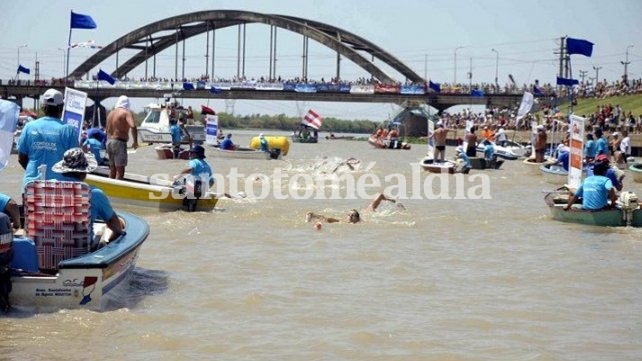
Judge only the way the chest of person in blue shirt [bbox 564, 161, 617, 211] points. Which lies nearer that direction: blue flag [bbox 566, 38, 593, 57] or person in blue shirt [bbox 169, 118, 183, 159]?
the blue flag

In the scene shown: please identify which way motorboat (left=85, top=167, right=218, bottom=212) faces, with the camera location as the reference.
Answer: facing away from the viewer and to the left of the viewer

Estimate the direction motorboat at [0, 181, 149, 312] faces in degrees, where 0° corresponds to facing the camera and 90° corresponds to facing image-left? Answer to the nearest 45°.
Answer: approximately 225°

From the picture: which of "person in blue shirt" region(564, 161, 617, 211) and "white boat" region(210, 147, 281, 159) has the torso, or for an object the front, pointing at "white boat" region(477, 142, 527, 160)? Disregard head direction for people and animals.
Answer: the person in blue shirt

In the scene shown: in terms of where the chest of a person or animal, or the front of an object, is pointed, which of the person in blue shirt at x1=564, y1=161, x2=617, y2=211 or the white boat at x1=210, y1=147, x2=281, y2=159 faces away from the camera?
the person in blue shirt

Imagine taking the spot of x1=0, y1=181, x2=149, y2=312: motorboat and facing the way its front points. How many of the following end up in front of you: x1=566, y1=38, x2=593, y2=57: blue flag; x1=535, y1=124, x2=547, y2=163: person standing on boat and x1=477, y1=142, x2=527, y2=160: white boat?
3

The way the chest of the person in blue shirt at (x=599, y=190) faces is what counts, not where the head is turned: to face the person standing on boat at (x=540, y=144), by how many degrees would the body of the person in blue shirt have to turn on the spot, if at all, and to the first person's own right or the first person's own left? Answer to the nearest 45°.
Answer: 0° — they already face them

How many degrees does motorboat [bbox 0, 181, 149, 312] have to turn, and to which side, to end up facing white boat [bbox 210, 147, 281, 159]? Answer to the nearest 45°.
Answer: approximately 45° to its left
